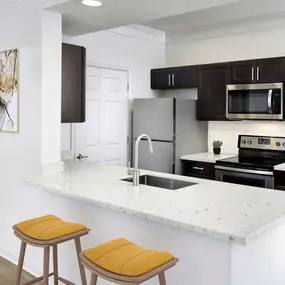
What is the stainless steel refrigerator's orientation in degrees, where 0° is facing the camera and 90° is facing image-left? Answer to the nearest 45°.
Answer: approximately 45°

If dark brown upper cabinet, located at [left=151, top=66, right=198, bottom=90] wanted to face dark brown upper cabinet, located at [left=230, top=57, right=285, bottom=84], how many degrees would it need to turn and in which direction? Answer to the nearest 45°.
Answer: approximately 90° to its left

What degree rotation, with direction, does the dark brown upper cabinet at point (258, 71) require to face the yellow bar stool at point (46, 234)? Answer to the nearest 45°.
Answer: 0° — it already faces it

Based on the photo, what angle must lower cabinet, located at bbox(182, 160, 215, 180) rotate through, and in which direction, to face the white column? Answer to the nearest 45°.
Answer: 0° — it already faces it

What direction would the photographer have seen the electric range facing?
facing the viewer and to the left of the viewer

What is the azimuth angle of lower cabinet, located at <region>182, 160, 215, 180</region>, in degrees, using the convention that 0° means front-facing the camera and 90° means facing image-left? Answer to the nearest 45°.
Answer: approximately 45°

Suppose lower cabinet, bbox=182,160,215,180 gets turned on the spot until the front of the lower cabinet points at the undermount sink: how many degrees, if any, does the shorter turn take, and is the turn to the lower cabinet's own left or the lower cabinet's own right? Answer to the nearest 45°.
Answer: approximately 45° to the lower cabinet's own left

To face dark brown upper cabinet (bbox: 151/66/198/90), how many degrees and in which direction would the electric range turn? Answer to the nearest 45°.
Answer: approximately 90° to its right

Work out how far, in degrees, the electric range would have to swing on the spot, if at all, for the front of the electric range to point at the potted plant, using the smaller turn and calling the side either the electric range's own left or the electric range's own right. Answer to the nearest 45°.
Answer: approximately 90° to the electric range's own right
